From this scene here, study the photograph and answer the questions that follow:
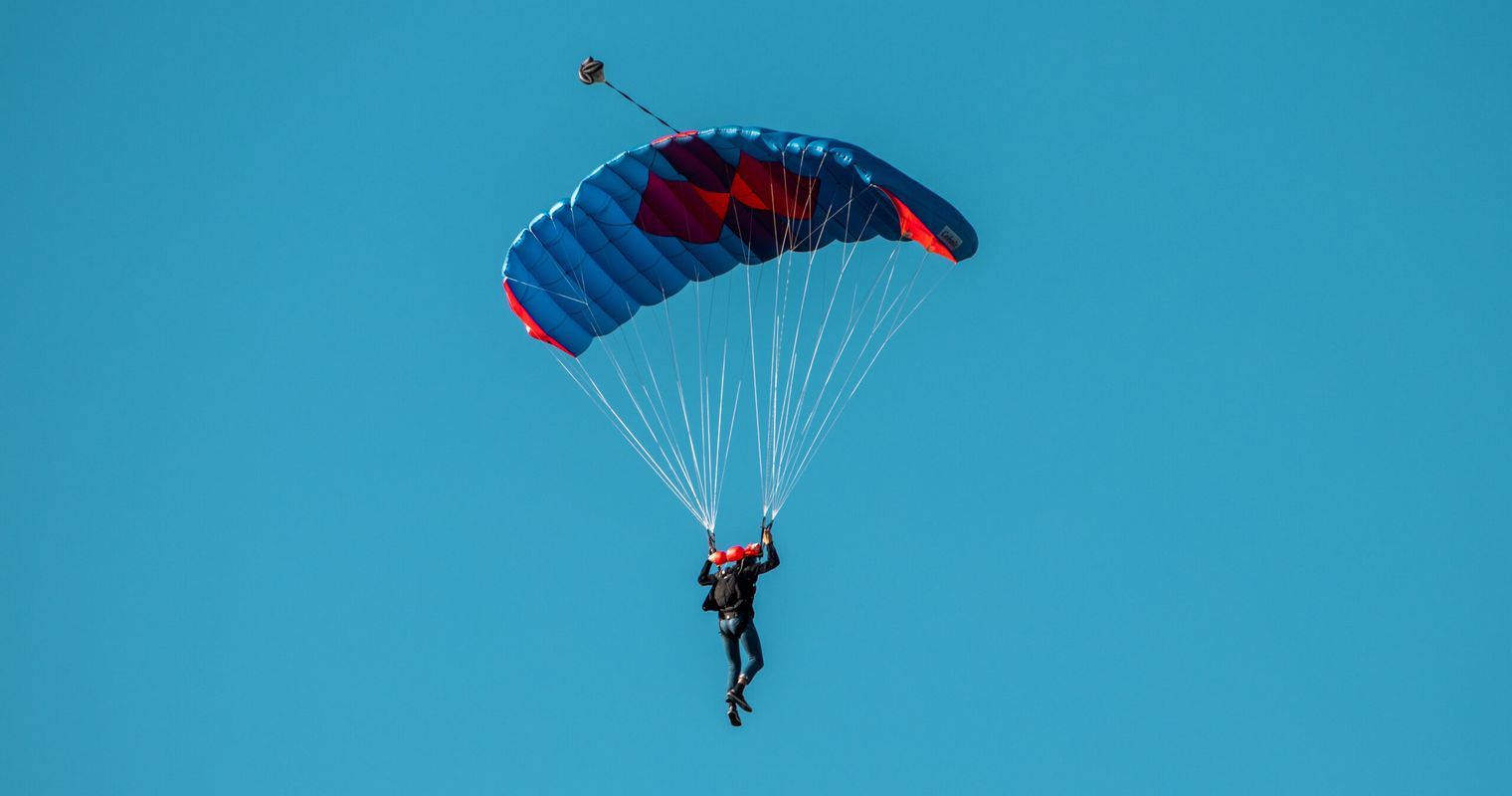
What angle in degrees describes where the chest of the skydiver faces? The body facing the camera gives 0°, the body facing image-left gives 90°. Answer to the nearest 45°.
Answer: approximately 225°

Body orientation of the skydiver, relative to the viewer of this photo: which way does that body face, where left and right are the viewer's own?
facing away from the viewer and to the right of the viewer
